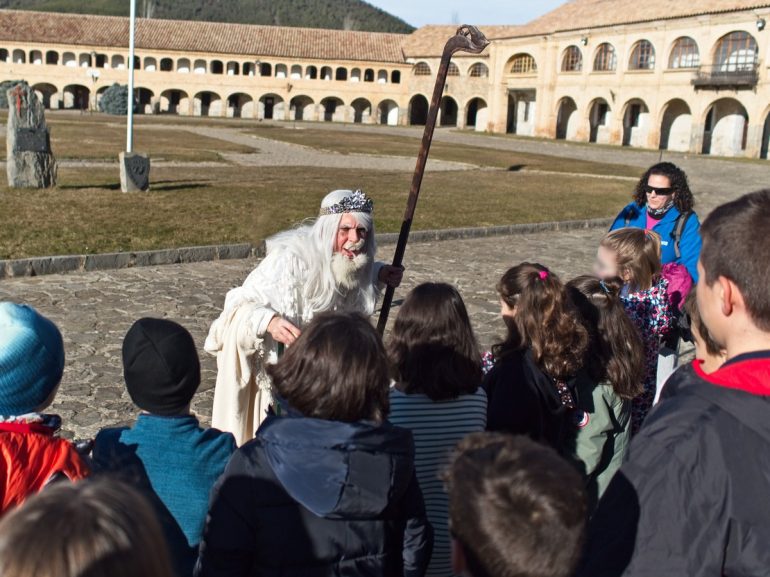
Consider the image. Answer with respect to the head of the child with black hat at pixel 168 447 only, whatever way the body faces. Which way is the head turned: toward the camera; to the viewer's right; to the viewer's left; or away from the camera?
away from the camera

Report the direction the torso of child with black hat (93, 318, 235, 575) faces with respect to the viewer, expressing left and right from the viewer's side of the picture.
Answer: facing away from the viewer

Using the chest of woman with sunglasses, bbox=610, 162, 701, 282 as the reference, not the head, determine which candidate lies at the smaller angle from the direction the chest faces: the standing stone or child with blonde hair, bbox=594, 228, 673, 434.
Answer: the child with blonde hair

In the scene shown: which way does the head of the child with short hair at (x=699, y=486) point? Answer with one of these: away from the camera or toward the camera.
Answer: away from the camera

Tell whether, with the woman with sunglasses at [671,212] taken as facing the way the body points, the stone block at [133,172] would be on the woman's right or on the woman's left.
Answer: on the woman's right

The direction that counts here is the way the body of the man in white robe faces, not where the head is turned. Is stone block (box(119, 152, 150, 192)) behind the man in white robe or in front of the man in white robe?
behind

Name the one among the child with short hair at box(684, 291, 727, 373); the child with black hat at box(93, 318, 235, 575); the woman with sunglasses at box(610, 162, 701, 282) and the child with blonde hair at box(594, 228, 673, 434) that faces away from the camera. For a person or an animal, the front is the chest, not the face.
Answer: the child with black hat at box(93, 318, 235, 575)

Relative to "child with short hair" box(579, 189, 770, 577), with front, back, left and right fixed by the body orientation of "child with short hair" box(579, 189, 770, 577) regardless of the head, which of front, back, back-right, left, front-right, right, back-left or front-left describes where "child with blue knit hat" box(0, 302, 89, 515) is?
front-left

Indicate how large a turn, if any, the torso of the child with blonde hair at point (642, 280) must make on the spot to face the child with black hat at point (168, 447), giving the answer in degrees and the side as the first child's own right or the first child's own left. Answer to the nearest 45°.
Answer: approximately 45° to the first child's own left

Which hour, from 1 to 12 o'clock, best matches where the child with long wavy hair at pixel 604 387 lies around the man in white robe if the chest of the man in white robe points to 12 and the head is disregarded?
The child with long wavy hair is roughly at 11 o'clock from the man in white robe.

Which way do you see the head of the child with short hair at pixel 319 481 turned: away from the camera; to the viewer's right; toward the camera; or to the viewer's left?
away from the camera

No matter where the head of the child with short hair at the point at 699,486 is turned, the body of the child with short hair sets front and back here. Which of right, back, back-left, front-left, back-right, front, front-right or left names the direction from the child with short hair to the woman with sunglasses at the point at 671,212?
front-right

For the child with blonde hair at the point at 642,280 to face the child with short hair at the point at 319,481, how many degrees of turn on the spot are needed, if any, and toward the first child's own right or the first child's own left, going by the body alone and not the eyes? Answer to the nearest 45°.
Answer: approximately 90° to the first child's own left

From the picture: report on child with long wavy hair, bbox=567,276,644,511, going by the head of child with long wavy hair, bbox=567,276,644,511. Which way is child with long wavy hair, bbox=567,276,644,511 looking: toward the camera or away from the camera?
away from the camera
